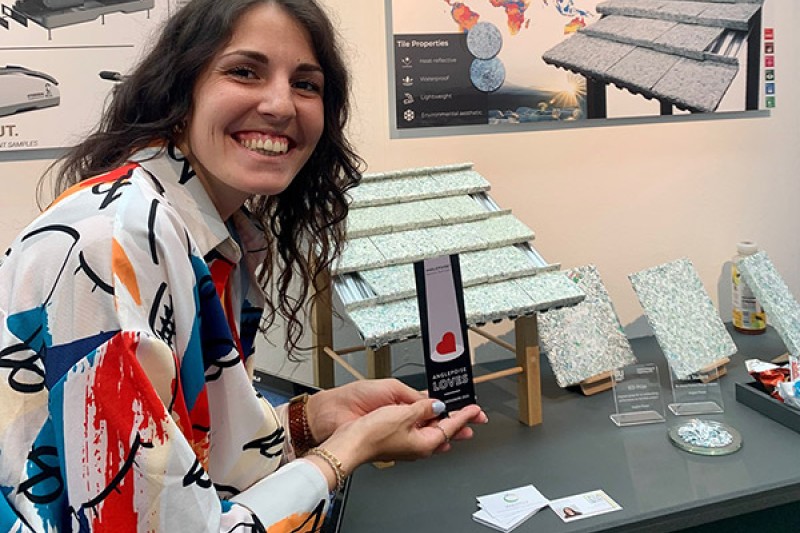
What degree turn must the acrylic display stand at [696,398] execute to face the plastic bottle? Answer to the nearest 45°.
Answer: approximately 180°

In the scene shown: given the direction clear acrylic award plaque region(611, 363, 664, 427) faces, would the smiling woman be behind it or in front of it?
in front

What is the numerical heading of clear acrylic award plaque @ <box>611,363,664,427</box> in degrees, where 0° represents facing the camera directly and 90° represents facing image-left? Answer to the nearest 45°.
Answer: approximately 0°

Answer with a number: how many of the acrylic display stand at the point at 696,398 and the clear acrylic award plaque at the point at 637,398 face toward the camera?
2

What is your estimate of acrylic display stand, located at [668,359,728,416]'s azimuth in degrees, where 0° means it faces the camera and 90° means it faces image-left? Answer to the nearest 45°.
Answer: approximately 0°
